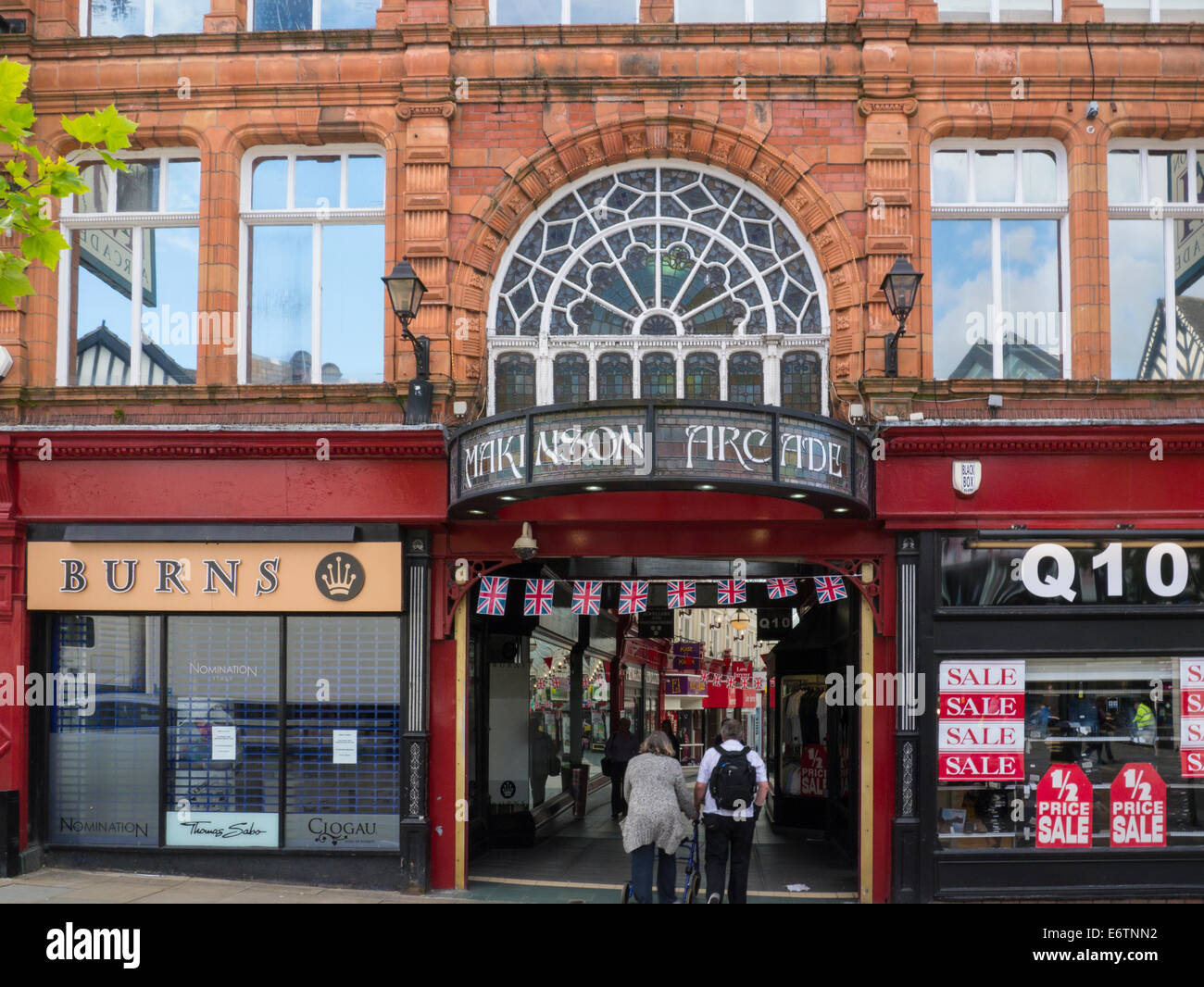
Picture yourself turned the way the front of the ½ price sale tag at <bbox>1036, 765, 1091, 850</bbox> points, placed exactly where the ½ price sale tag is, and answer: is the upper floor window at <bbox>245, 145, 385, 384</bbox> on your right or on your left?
on your right

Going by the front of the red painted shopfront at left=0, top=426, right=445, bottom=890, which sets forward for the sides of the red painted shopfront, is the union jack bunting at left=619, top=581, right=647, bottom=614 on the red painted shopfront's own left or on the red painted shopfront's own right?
on the red painted shopfront's own left

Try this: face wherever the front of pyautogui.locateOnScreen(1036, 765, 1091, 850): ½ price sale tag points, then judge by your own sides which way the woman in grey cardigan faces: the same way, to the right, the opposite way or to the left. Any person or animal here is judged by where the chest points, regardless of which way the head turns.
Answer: the opposite way

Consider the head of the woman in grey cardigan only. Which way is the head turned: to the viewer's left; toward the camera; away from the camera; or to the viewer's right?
away from the camera

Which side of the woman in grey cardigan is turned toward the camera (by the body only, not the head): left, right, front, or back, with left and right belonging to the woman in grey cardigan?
back

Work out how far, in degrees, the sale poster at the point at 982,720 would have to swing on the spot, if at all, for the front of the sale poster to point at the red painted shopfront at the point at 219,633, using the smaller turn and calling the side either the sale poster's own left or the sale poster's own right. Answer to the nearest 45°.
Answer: approximately 90° to the sale poster's own right

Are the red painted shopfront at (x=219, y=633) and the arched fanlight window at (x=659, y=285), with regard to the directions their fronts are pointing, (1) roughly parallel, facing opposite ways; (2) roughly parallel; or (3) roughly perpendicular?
roughly parallel

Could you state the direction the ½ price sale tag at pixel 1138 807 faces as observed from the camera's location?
facing the viewer

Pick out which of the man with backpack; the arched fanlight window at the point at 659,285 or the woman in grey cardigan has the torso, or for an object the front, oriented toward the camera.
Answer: the arched fanlight window

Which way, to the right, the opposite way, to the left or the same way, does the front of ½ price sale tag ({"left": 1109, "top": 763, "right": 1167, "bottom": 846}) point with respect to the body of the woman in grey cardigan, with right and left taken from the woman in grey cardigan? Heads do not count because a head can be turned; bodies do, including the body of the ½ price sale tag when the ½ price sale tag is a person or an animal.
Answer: the opposite way

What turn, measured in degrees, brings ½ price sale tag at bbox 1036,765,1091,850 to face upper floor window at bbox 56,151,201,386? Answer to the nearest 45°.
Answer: approximately 90° to its right

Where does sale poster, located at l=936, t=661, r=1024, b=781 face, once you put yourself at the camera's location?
facing the viewer

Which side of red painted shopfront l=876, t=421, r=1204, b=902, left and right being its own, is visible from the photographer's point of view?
front

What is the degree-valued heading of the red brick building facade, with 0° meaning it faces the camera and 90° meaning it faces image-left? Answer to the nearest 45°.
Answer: approximately 0°

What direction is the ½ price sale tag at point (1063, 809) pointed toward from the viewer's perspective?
toward the camera

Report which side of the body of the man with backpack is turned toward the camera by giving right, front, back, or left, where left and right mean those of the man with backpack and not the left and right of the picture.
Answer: back

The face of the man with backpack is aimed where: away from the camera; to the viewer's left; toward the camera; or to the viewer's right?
away from the camera

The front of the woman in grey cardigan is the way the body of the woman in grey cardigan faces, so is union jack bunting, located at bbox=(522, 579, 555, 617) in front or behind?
in front
